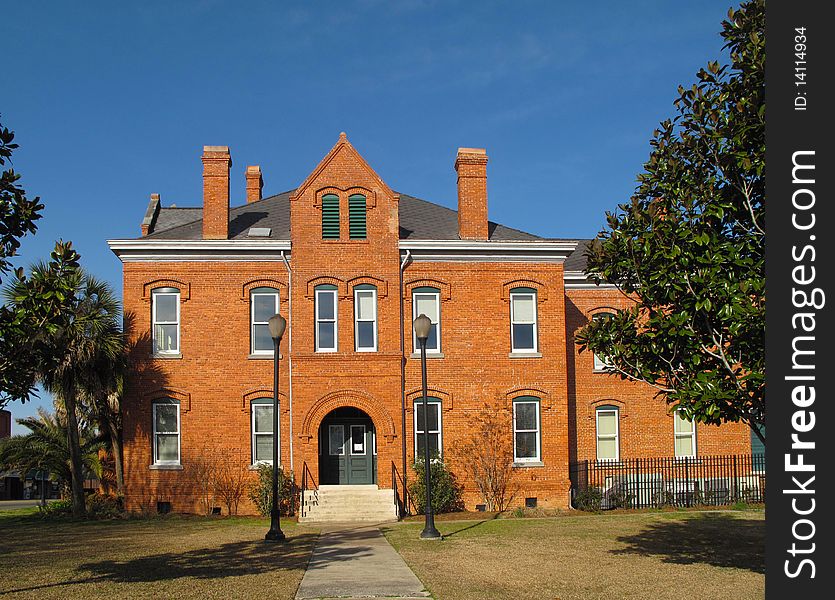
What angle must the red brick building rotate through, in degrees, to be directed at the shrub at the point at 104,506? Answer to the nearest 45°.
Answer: approximately 90° to its right

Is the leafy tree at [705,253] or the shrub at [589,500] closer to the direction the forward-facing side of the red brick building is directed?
the leafy tree

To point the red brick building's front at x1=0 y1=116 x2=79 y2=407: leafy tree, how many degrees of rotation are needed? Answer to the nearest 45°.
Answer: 0° — it already faces it

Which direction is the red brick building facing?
toward the camera

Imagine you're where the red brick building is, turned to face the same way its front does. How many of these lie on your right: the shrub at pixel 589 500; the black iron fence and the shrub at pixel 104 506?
1

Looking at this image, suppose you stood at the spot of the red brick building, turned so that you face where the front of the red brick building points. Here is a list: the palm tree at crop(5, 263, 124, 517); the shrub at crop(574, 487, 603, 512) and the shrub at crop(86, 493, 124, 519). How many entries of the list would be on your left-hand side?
1

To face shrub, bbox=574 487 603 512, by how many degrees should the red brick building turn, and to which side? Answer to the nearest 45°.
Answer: approximately 90° to its left

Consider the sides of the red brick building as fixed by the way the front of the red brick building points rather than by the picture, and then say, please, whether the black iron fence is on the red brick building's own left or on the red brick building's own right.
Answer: on the red brick building's own left

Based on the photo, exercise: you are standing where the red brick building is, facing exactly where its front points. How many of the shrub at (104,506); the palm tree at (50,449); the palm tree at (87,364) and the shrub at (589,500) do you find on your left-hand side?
1
